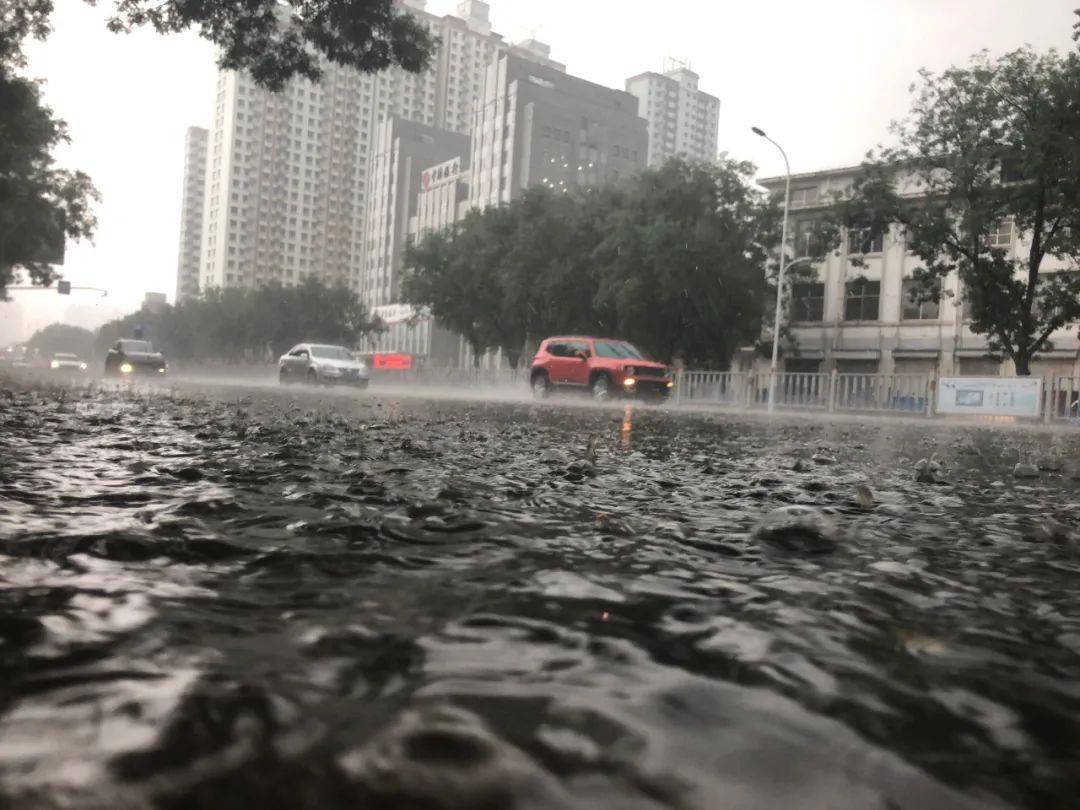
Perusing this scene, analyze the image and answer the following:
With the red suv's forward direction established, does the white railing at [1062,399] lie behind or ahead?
ahead

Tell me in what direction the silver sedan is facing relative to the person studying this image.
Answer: facing the viewer and to the right of the viewer

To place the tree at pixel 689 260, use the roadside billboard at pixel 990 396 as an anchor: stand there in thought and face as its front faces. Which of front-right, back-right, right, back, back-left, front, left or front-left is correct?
back-right

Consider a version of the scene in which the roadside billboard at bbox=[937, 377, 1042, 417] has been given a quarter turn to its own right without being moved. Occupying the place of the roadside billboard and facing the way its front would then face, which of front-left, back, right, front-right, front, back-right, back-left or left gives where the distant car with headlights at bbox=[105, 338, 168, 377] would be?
front

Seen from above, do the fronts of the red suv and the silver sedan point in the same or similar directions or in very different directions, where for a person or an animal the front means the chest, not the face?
same or similar directions

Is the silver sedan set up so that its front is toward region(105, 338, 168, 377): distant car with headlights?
no

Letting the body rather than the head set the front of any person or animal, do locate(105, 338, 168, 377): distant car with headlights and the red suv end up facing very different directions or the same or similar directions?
same or similar directions

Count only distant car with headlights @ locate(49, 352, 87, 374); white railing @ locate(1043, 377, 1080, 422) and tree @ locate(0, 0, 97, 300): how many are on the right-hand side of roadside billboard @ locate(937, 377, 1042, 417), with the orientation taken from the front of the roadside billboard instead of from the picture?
2

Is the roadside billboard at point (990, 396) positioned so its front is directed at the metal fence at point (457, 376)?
no

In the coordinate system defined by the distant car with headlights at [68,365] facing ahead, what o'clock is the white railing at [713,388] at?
The white railing is roughly at 11 o'clock from the distant car with headlights.

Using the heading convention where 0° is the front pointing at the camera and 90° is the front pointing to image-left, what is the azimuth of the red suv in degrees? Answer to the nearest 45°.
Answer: approximately 315°

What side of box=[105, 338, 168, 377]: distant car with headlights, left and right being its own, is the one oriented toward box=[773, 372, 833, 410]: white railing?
front

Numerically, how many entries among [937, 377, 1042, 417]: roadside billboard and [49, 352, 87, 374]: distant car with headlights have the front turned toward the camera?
2

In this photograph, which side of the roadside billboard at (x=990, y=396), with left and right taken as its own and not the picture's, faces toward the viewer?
front

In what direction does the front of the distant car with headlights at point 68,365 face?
toward the camera

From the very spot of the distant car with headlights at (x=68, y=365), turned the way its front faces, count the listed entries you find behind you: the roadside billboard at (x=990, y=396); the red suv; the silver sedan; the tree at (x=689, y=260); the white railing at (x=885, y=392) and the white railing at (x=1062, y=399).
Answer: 0

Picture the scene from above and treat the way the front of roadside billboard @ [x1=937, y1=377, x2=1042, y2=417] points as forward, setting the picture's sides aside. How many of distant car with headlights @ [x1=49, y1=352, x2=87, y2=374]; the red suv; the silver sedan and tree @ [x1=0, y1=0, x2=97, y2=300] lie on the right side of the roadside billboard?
4

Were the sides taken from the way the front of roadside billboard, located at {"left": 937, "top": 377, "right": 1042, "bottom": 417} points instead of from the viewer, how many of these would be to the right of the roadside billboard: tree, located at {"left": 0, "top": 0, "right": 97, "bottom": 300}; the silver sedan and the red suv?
3

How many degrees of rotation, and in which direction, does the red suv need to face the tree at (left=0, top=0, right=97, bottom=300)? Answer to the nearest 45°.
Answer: approximately 135° to its right

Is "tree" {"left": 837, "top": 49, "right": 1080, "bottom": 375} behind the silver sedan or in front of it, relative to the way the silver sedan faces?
in front

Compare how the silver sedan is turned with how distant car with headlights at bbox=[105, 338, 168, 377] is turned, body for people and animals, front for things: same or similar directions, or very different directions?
same or similar directions
